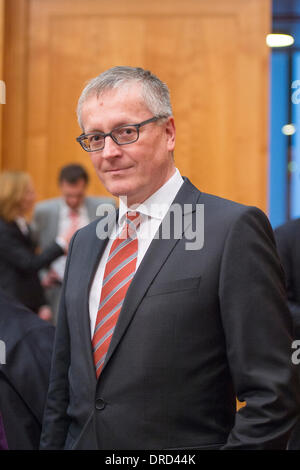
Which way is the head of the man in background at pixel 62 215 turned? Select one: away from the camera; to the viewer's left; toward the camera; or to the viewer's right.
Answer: toward the camera

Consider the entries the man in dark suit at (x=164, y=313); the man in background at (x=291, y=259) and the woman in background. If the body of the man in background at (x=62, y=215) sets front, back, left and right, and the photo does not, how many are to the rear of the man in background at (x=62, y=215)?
0

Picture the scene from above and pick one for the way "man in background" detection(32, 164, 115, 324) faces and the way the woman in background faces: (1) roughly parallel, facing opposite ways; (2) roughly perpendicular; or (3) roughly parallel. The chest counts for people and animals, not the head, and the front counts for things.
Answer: roughly perpendicular

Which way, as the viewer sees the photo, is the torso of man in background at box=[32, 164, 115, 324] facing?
toward the camera

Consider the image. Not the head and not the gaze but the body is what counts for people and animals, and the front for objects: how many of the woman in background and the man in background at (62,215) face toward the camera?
1

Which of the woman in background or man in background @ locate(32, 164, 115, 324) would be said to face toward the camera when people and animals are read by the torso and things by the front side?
the man in background

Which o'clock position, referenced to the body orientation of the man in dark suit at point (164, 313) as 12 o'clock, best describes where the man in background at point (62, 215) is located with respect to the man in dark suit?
The man in background is roughly at 4 o'clock from the man in dark suit.

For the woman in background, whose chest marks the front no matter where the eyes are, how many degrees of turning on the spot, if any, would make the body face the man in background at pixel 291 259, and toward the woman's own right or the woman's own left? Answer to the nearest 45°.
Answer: approximately 45° to the woman's own right

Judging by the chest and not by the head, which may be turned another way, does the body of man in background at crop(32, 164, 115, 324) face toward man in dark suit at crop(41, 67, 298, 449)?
yes

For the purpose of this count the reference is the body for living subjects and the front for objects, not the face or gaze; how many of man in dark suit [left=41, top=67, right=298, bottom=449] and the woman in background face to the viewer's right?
1

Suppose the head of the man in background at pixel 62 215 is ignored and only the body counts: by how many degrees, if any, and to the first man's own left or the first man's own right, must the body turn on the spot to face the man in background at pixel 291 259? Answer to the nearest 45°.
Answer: approximately 45° to the first man's own left

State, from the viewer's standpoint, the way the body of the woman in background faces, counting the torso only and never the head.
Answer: to the viewer's right
